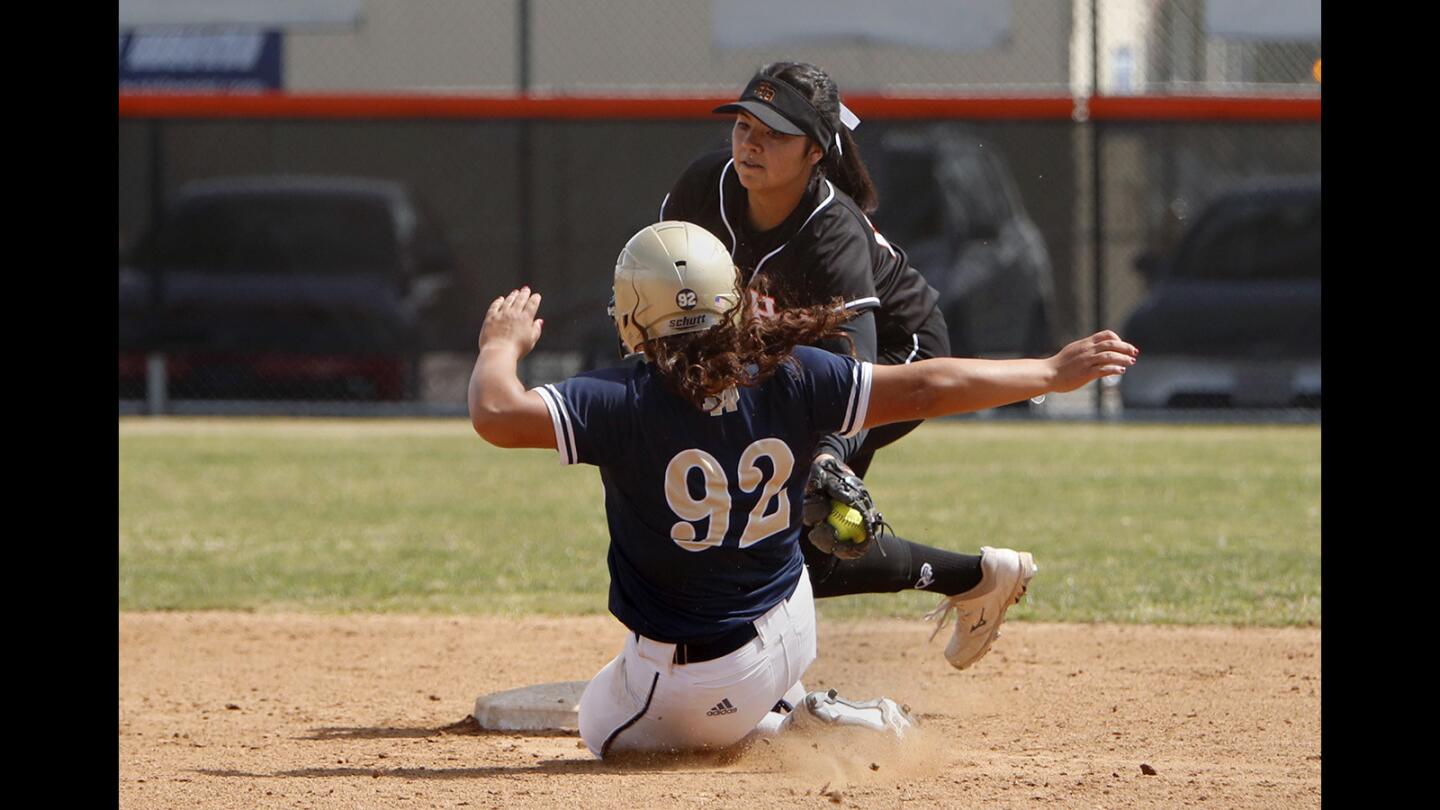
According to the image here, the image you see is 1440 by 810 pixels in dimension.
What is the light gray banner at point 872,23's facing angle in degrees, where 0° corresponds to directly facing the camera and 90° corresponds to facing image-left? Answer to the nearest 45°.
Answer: approximately 0°

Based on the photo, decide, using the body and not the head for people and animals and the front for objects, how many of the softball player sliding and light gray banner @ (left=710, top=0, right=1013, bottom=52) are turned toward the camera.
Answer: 1

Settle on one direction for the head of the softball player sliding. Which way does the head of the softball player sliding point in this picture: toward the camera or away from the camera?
away from the camera

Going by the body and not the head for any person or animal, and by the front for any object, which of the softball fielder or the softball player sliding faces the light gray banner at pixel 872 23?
the softball player sliding

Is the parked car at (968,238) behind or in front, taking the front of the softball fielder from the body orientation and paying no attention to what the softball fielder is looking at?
behind

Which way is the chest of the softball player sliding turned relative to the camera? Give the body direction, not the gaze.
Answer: away from the camera
